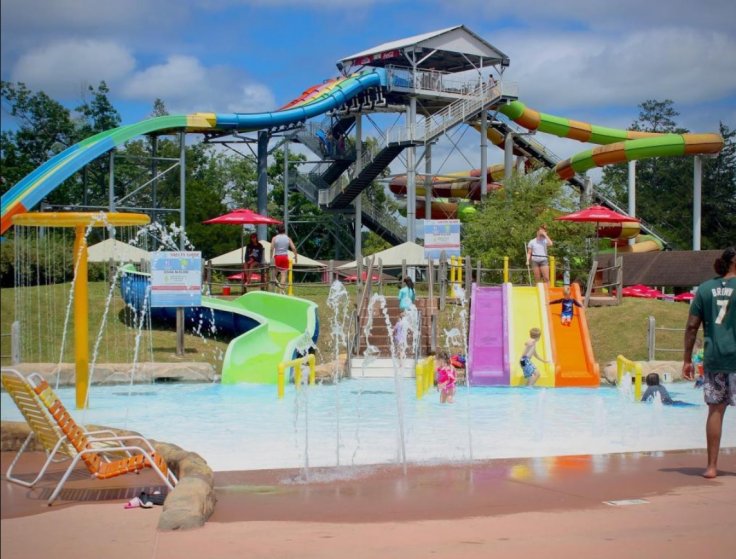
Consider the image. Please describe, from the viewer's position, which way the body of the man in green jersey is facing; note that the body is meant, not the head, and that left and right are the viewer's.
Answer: facing away from the viewer

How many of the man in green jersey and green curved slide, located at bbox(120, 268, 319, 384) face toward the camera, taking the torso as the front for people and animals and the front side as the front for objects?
1

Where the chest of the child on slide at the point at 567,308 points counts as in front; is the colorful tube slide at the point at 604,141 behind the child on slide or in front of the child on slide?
behind

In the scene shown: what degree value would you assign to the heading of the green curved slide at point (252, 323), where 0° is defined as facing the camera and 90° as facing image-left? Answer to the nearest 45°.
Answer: approximately 0°

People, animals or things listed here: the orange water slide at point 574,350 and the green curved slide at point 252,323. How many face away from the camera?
0

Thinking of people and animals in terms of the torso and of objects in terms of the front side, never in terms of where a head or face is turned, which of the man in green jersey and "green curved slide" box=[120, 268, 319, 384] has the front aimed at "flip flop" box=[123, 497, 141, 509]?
the green curved slide

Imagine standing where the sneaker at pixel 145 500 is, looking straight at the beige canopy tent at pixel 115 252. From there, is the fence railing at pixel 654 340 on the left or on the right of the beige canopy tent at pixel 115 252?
right

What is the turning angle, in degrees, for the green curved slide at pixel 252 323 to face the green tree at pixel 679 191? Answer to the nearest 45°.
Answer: approximately 135° to its left

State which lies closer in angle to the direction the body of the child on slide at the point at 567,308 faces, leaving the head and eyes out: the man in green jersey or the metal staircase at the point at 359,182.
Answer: the man in green jersey

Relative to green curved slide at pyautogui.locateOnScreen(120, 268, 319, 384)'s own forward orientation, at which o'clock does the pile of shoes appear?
The pile of shoes is roughly at 12 o'clock from the green curved slide.

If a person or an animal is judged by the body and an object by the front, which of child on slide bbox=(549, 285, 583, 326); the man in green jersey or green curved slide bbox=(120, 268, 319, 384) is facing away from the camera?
the man in green jersey

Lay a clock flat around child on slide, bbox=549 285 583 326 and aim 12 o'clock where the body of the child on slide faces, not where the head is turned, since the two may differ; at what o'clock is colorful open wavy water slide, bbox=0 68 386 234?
The colorful open wavy water slide is roughly at 4 o'clock from the child on slide.

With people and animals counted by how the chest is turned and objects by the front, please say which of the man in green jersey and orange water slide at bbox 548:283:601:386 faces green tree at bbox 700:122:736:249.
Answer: the man in green jersey
